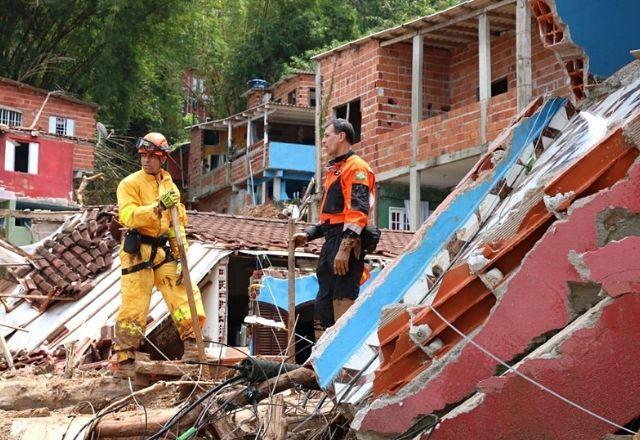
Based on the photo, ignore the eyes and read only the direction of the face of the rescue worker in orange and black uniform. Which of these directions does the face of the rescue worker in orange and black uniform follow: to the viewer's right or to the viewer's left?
to the viewer's left

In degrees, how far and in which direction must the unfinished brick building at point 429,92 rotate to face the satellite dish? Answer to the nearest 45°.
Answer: approximately 90° to its right

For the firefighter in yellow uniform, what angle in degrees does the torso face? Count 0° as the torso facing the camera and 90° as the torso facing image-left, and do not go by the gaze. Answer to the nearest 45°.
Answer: approximately 315°

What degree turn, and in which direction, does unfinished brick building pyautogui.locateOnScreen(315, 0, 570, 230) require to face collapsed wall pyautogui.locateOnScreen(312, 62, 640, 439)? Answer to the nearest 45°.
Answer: approximately 45° to its left
